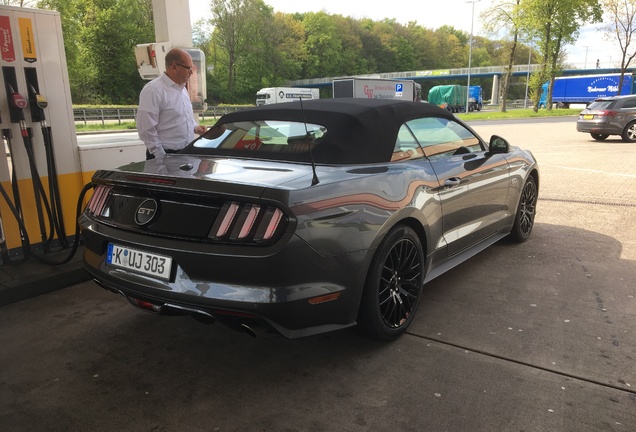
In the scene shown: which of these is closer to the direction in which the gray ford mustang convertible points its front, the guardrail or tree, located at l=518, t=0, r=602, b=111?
the tree

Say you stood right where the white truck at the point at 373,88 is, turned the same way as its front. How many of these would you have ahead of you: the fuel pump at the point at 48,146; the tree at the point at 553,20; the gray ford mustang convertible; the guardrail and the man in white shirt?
1

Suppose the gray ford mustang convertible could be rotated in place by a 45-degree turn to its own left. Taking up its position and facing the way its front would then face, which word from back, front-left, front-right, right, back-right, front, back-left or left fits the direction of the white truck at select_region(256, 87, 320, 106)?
front

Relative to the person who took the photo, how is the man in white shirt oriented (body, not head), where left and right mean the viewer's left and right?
facing the viewer and to the right of the viewer

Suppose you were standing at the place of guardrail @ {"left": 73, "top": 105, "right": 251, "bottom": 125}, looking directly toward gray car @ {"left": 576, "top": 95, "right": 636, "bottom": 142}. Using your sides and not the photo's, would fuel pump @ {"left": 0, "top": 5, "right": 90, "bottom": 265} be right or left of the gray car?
right

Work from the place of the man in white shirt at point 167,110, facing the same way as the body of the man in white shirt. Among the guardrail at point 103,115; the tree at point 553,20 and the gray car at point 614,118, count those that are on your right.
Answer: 0

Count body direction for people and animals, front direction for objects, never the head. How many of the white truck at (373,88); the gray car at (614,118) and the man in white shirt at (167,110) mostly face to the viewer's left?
0

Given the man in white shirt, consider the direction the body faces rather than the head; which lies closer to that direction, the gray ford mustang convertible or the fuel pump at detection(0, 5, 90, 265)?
the gray ford mustang convertible

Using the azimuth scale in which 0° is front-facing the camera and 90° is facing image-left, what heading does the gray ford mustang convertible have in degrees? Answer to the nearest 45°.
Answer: approximately 225°

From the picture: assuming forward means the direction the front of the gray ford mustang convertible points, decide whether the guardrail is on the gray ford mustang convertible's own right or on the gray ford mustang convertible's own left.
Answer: on the gray ford mustang convertible's own left

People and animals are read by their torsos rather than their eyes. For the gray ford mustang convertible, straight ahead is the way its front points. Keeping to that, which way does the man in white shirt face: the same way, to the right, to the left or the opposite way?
to the right

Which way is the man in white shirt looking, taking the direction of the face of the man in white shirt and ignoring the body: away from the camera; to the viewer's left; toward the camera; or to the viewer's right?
to the viewer's right

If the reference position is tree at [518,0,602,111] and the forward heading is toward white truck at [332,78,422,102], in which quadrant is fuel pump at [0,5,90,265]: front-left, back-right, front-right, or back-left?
front-left

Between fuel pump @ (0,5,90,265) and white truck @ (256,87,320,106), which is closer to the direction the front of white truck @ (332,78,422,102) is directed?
the white truck

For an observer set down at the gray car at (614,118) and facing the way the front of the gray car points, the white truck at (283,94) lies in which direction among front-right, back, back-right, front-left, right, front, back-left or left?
left

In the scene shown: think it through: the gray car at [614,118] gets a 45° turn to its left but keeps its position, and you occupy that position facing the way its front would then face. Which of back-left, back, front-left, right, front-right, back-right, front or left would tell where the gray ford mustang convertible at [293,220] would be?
back
